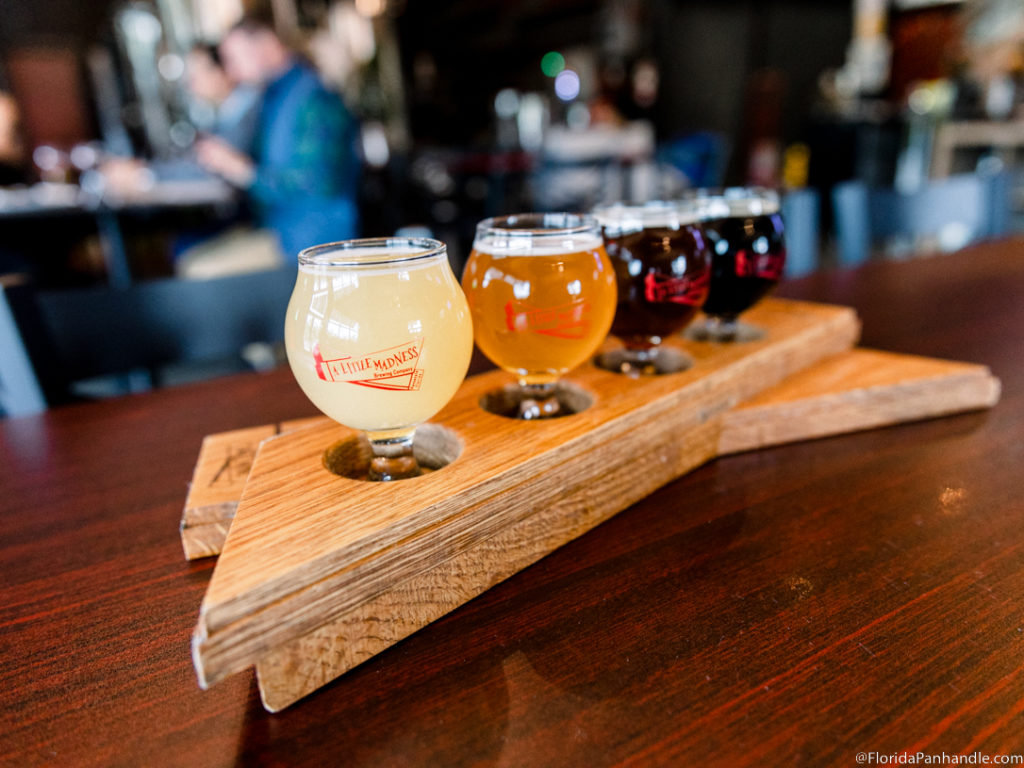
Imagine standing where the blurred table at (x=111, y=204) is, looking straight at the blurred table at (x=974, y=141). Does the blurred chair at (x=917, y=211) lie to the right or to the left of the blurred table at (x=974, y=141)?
right

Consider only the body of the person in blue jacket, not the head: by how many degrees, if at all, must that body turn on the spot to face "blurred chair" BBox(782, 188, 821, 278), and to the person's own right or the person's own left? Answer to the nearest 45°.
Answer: approximately 135° to the person's own left

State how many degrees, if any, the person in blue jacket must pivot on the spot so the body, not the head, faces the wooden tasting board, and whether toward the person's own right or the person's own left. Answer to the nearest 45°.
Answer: approximately 90° to the person's own left

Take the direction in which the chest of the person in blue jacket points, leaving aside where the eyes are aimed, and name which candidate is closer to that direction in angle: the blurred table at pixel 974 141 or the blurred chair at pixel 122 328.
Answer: the blurred chair

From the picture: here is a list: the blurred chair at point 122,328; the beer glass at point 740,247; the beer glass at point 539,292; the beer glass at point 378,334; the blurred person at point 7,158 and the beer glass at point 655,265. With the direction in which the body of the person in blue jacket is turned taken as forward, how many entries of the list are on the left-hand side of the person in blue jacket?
5

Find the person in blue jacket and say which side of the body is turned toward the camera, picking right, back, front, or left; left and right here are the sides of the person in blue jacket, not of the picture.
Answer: left

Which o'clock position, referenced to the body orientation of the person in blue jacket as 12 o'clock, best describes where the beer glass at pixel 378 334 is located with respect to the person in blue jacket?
The beer glass is roughly at 9 o'clock from the person in blue jacket.

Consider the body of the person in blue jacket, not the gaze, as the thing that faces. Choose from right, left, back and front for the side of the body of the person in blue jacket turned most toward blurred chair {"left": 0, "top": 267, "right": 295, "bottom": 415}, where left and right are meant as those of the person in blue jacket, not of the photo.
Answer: left

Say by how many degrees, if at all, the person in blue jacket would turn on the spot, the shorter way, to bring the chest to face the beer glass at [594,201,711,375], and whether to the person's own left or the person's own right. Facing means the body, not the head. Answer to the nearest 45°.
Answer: approximately 90° to the person's own left

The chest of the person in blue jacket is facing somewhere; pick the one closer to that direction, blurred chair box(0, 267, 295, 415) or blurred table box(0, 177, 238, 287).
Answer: the blurred table

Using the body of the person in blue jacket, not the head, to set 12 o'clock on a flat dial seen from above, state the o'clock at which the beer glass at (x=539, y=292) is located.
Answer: The beer glass is roughly at 9 o'clock from the person in blue jacket.

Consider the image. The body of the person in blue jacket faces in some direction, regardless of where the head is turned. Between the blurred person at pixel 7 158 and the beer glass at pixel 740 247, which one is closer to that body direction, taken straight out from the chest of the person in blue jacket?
the blurred person
